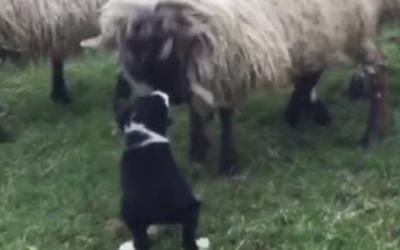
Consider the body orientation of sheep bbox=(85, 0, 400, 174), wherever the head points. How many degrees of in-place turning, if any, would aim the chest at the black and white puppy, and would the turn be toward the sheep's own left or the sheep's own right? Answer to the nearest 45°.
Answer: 0° — it already faces it

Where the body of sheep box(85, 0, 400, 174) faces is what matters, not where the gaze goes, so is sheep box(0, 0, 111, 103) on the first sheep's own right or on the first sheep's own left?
on the first sheep's own right

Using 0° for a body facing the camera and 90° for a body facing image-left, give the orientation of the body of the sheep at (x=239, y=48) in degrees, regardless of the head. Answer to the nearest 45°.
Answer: approximately 45°
